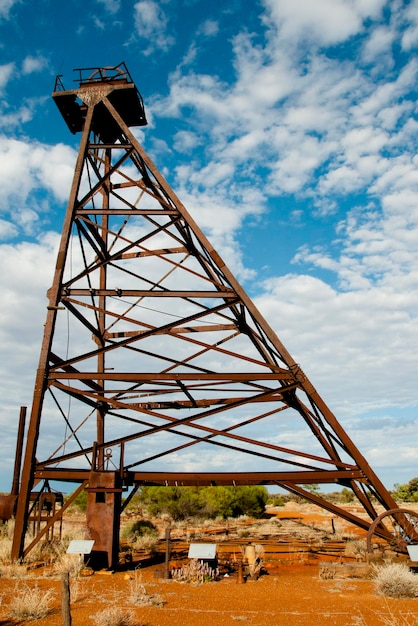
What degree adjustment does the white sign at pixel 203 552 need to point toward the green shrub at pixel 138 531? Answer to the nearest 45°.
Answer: approximately 180°

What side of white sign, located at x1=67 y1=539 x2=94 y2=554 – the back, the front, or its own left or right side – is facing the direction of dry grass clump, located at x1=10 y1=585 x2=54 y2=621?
front

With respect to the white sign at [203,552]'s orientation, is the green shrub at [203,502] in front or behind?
behind

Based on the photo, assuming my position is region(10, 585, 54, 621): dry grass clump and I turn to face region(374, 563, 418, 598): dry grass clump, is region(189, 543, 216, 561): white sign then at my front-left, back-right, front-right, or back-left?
front-left

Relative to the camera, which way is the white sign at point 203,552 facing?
toward the camera

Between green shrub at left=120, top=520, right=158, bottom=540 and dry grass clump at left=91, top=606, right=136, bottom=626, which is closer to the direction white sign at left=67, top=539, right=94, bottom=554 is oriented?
the dry grass clump

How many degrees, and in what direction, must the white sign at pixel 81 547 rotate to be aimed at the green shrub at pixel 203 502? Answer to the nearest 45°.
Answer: approximately 180°

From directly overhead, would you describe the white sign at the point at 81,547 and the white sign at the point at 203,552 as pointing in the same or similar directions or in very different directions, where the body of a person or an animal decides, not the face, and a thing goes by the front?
same or similar directions

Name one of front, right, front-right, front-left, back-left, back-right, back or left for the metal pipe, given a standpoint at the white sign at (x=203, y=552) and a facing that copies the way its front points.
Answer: back-right

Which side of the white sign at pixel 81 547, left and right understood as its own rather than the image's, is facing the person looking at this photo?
front

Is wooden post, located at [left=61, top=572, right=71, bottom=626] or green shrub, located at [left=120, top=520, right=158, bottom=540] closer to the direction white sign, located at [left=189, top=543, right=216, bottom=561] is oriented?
the wooden post

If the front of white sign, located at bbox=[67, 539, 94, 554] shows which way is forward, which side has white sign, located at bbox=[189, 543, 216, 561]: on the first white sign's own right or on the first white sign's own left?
on the first white sign's own left

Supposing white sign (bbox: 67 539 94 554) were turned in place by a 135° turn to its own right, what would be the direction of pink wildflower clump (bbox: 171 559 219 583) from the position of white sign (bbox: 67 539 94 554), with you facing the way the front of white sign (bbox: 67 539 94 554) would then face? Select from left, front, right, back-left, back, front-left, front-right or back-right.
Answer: back-right

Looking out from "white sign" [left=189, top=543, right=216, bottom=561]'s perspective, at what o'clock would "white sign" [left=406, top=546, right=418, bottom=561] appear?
"white sign" [left=406, top=546, right=418, bottom=561] is roughly at 9 o'clock from "white sign" [left=189, top=543, right=216, bottom=561].

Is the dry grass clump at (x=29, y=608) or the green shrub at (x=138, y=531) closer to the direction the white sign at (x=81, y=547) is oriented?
the dry grass clump

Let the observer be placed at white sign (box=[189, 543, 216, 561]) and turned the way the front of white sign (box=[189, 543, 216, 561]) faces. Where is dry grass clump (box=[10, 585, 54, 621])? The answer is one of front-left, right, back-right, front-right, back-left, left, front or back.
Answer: front-right

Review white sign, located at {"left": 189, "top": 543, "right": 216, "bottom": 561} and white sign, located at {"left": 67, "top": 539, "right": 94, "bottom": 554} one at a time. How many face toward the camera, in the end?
2

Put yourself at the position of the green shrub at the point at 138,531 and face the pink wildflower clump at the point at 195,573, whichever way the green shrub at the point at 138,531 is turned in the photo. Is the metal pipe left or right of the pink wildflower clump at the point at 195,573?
right

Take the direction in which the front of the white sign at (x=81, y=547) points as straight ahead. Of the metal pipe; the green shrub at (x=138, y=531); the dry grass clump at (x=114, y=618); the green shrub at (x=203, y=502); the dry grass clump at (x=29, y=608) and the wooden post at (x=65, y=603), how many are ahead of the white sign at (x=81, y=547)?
3
